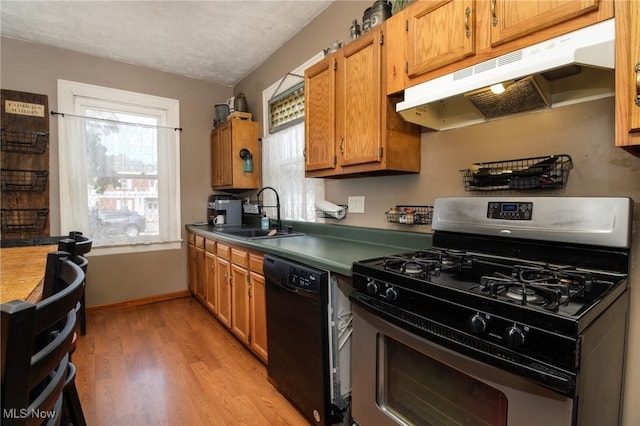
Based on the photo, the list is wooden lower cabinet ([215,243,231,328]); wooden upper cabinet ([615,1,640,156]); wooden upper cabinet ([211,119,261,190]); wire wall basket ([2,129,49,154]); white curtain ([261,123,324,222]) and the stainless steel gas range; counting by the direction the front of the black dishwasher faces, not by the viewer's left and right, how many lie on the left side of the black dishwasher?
2

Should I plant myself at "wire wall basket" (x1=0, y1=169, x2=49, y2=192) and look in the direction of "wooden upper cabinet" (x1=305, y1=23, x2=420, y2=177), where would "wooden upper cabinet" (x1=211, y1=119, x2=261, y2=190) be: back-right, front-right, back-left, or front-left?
front-left

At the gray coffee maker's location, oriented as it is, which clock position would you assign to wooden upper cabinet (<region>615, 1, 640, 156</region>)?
The wooden upper cabinet is roughly at 10 o'clock from the gray coffee maker.

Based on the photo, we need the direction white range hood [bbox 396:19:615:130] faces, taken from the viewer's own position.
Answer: facing the viewer and to the left of the viewer

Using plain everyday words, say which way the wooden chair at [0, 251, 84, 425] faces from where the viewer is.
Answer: facing to the left of the viewer

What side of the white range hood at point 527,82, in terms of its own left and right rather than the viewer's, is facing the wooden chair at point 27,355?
front

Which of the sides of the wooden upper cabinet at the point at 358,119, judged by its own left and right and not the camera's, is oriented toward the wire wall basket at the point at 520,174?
left

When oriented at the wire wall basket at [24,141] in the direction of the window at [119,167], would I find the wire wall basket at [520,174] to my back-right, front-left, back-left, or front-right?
front-right

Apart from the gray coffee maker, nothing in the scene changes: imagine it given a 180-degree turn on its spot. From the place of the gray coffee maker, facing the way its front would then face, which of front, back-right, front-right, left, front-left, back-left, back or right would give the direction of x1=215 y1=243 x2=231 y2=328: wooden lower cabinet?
back-right

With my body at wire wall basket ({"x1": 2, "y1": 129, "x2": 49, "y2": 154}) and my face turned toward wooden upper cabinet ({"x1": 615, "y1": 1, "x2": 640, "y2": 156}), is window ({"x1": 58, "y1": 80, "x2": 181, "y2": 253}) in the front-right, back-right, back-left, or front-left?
front-left

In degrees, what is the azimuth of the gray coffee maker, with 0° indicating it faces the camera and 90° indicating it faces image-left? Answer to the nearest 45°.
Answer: approximately 45°
